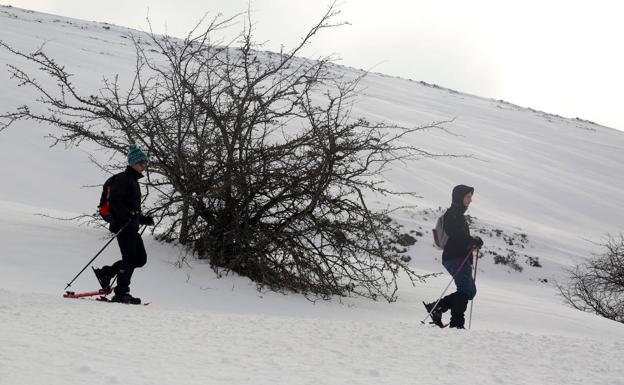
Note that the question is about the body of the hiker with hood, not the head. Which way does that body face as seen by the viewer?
to the viewer's right

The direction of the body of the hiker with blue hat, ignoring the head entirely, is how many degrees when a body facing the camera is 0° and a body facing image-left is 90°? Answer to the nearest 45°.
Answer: approximately 270°

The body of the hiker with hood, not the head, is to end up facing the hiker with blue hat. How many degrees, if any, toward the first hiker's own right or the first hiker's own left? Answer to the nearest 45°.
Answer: approximately 135° to the first hiker's own right

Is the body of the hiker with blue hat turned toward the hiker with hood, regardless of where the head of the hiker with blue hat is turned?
yes

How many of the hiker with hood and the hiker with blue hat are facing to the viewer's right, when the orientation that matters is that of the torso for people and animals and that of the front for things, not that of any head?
2
